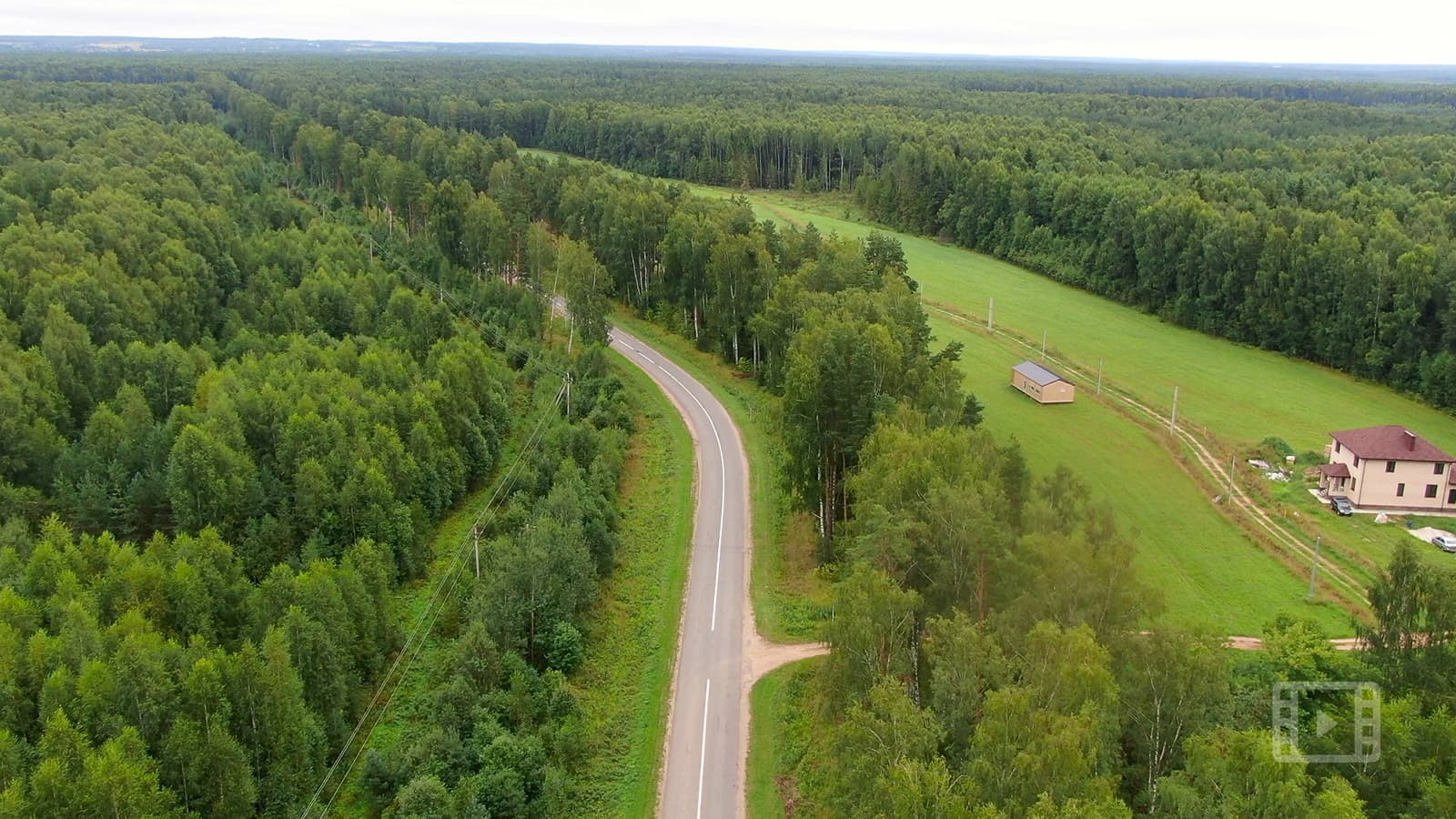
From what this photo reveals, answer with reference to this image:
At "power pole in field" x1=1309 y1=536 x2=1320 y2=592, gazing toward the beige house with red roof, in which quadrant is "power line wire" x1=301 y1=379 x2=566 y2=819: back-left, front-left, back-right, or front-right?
back-left

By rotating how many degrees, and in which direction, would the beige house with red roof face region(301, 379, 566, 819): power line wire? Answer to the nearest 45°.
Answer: approximately 45° to its left

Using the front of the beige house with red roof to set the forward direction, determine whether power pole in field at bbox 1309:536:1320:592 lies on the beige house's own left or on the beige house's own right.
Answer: on the beige house's own left

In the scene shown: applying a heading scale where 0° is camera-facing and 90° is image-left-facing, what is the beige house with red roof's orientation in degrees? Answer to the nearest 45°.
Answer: approximately 90°

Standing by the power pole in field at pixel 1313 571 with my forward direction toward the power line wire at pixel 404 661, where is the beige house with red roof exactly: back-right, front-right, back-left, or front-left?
back-right
